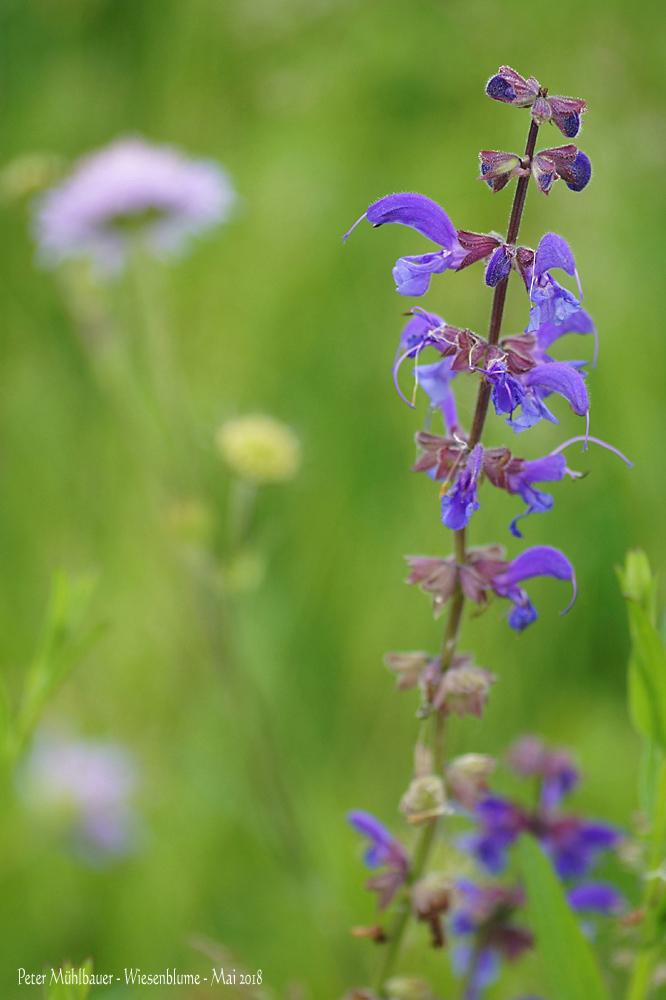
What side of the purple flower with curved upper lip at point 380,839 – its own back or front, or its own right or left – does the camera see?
left
